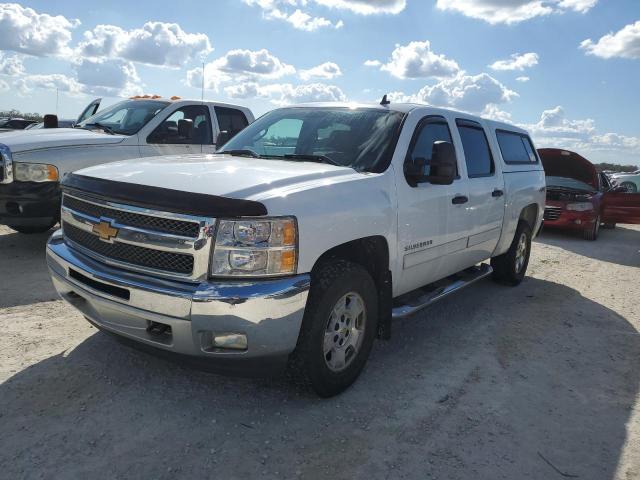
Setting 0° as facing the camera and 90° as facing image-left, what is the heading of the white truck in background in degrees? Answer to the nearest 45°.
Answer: approximately 45°

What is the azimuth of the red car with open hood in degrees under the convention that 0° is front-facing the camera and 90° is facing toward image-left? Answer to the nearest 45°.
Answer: approximately 45°

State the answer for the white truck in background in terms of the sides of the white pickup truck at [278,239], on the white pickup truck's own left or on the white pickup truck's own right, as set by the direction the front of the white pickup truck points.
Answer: on the white pickup truck's own right

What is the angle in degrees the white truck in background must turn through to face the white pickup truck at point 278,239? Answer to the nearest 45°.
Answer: approximately 45° to its left

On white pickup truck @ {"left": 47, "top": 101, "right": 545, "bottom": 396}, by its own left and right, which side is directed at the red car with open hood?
back

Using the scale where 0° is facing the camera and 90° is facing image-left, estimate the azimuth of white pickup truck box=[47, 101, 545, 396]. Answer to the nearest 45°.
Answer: approximately 45°
